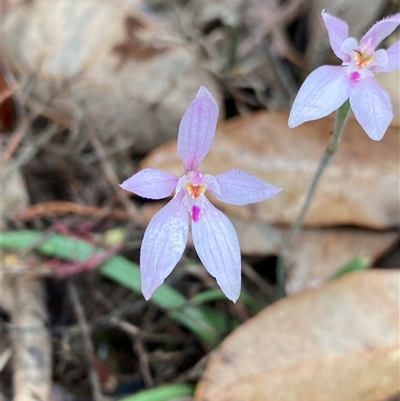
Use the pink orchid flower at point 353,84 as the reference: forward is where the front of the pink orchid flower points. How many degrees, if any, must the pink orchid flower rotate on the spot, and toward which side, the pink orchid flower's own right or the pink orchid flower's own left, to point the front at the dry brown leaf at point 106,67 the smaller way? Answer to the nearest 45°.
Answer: approximately 135° to the pink orchid flower's own right

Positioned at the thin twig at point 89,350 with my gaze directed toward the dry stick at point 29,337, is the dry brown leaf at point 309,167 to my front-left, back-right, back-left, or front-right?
back-right

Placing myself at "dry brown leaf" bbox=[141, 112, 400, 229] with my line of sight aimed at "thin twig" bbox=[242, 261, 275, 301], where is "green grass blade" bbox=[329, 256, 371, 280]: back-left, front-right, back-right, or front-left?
front-left

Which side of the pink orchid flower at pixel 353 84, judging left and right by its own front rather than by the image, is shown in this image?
front
